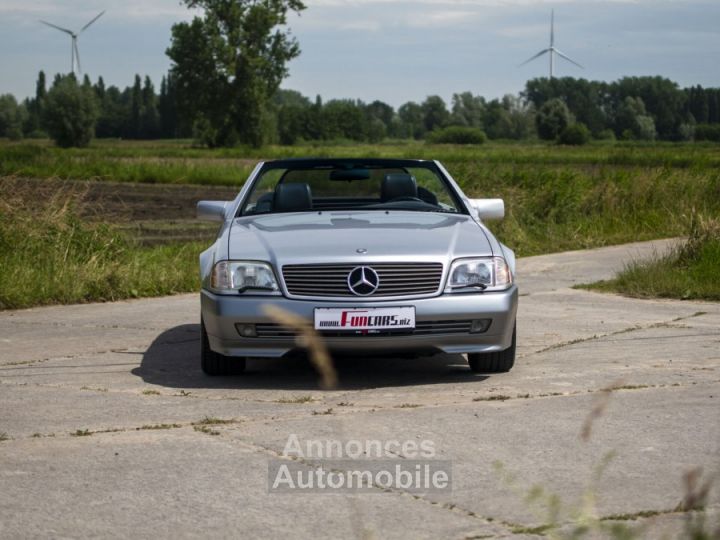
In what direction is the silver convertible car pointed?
toward the camera
